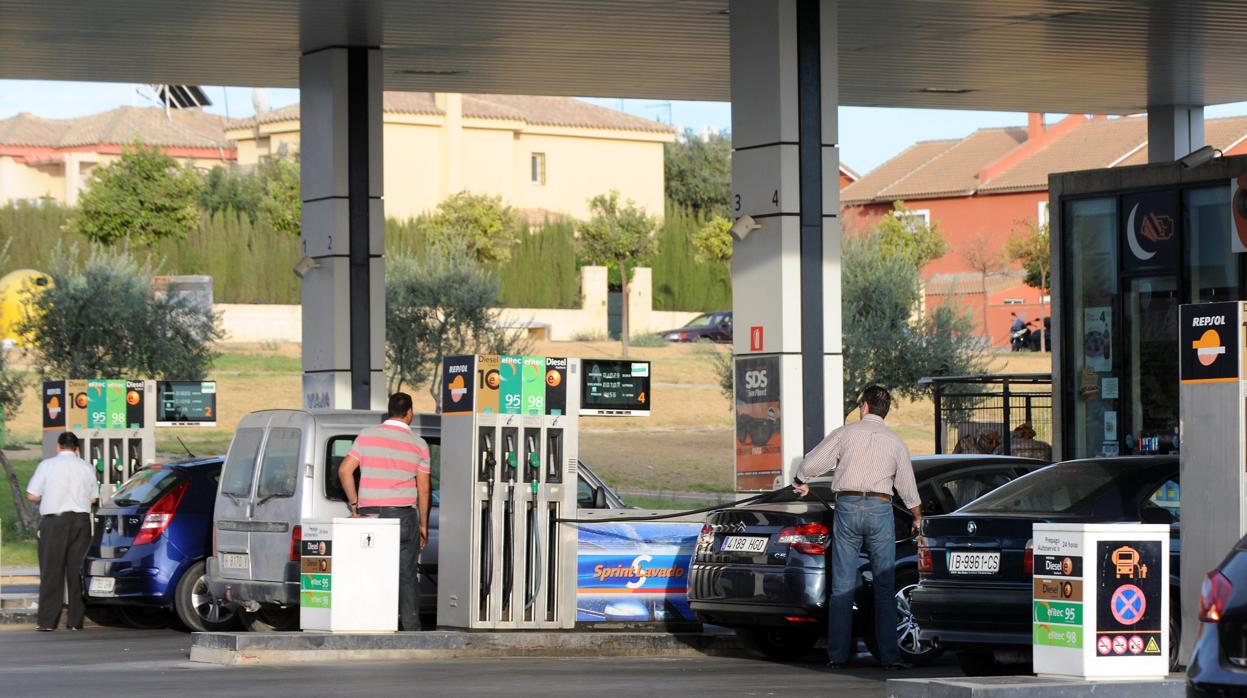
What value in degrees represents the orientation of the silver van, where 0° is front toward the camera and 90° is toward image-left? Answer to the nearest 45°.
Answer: approximately 225°

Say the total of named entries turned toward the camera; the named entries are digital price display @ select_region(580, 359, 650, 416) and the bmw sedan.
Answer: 1

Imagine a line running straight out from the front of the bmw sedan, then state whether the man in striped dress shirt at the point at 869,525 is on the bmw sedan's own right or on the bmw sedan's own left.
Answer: on the bmw sedan's own left

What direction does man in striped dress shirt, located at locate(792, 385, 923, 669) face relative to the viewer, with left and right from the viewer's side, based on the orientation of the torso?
facing away from the viewer

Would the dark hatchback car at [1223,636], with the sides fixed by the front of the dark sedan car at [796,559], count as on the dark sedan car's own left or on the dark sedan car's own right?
on the dark sedan car's own right

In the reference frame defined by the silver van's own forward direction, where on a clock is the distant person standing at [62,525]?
The distant person standing is roughly at 9 o'clock from the silver van.

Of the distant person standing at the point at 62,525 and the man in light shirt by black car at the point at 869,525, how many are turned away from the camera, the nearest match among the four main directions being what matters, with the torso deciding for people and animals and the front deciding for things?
2

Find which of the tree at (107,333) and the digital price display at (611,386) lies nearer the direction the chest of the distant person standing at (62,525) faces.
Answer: the tree

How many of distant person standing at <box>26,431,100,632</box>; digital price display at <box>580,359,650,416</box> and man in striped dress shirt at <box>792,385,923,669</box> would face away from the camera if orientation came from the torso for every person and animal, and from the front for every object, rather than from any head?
2

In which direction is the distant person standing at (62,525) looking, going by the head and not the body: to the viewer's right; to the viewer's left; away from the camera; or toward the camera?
away from the camera

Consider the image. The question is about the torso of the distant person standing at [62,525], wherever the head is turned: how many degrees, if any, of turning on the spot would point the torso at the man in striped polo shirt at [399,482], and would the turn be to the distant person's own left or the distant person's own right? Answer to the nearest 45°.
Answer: approximately 135° to the distant person's own right

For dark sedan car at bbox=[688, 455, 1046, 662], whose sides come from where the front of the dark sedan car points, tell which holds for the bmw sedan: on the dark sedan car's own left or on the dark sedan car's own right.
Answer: on the dark sedan car's own right

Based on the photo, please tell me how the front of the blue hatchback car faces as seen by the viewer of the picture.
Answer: facing away from the viewer and to the right of the viewer
